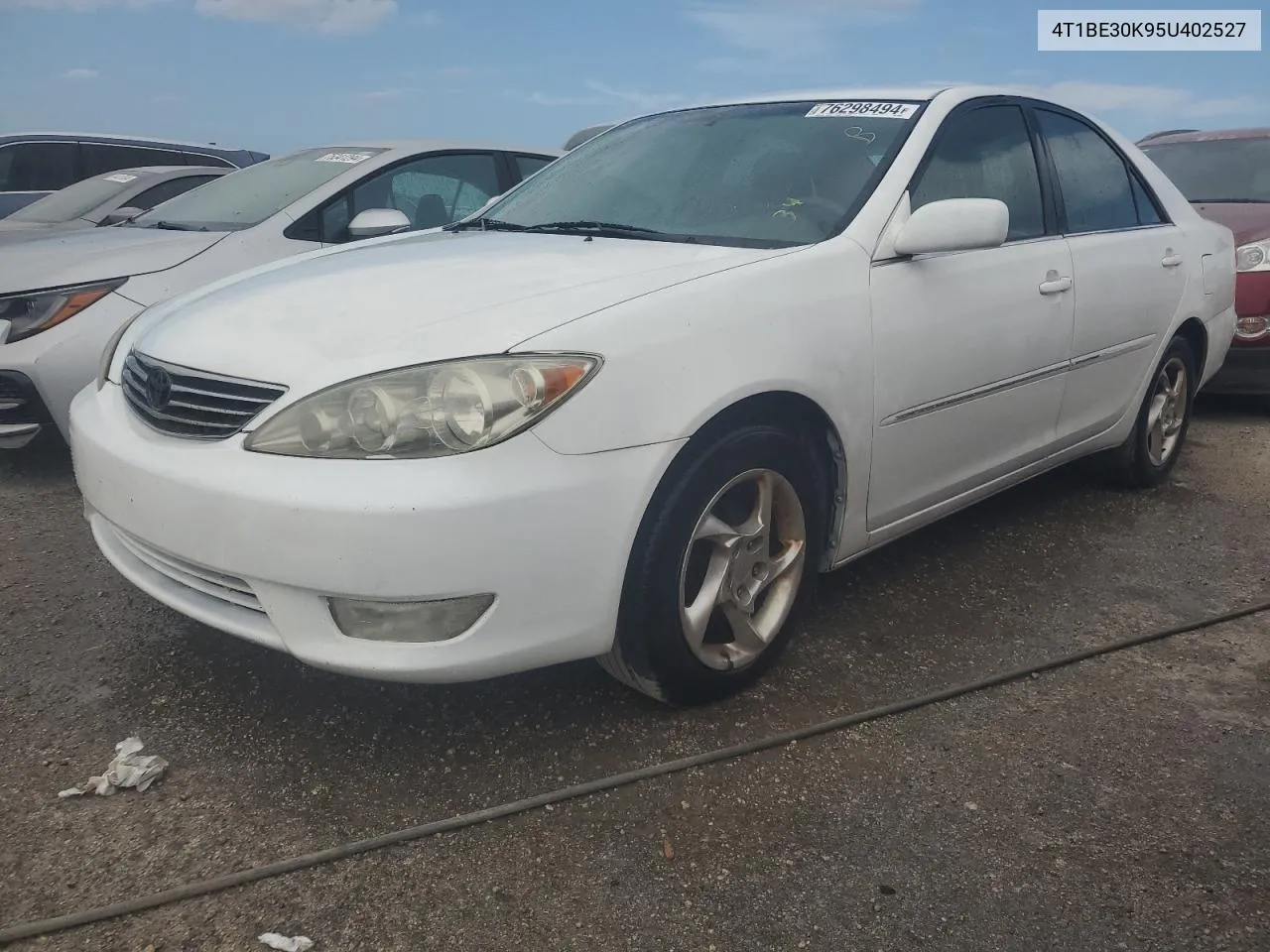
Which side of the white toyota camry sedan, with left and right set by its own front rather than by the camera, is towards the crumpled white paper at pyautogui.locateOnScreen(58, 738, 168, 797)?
front

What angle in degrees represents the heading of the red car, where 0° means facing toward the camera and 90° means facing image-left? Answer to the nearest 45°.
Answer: approximately 0°

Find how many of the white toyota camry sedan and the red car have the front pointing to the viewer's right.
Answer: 0

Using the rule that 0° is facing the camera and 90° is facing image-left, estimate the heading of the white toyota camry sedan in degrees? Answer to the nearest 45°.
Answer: approximately 45°

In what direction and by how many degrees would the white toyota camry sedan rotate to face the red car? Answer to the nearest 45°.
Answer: approximately 180°

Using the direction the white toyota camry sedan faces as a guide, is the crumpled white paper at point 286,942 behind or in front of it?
in front
